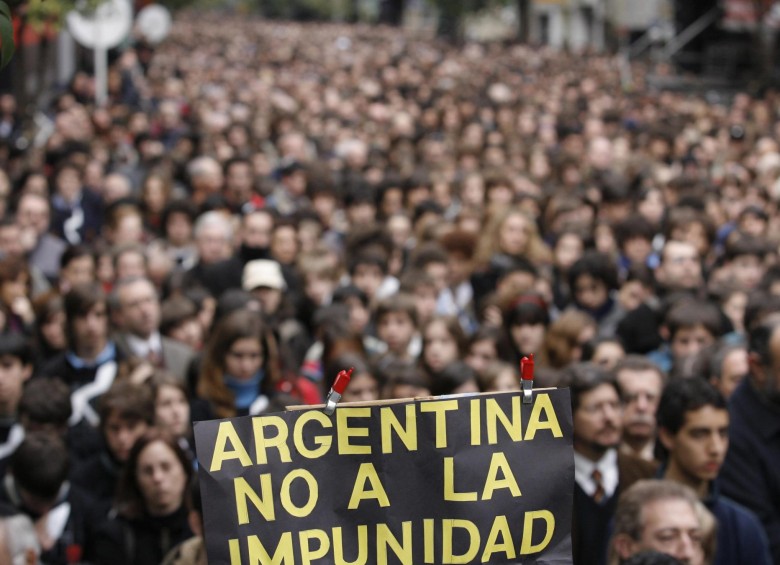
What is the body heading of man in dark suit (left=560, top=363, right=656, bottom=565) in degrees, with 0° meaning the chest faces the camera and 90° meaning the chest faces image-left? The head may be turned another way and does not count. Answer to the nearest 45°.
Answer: approximately 315°

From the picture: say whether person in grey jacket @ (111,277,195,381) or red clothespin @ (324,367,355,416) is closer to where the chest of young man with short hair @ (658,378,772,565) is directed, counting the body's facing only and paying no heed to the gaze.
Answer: the red clothespin

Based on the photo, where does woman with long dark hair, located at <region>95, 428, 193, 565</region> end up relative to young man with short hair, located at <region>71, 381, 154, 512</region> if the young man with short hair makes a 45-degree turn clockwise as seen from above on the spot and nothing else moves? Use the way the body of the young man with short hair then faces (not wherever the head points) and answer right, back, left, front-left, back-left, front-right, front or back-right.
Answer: front

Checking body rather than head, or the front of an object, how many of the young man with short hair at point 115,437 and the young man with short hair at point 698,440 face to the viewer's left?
0

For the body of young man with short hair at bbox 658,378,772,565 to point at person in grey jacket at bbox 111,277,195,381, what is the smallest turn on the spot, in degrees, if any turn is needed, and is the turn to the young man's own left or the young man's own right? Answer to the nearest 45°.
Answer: approximately 180°

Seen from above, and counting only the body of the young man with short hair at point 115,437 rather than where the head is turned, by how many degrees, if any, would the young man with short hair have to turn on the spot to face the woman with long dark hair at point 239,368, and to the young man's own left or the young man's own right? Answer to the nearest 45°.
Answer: approximately 90° to the young man's own left

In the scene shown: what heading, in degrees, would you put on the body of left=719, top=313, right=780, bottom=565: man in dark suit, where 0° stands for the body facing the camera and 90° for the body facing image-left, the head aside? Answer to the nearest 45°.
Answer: approximately 315°

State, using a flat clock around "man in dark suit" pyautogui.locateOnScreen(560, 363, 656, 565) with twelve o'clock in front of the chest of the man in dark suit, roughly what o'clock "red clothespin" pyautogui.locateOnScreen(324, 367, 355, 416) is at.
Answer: The red clothespin is roughly at 2 o'clock from the man in dark suit.
